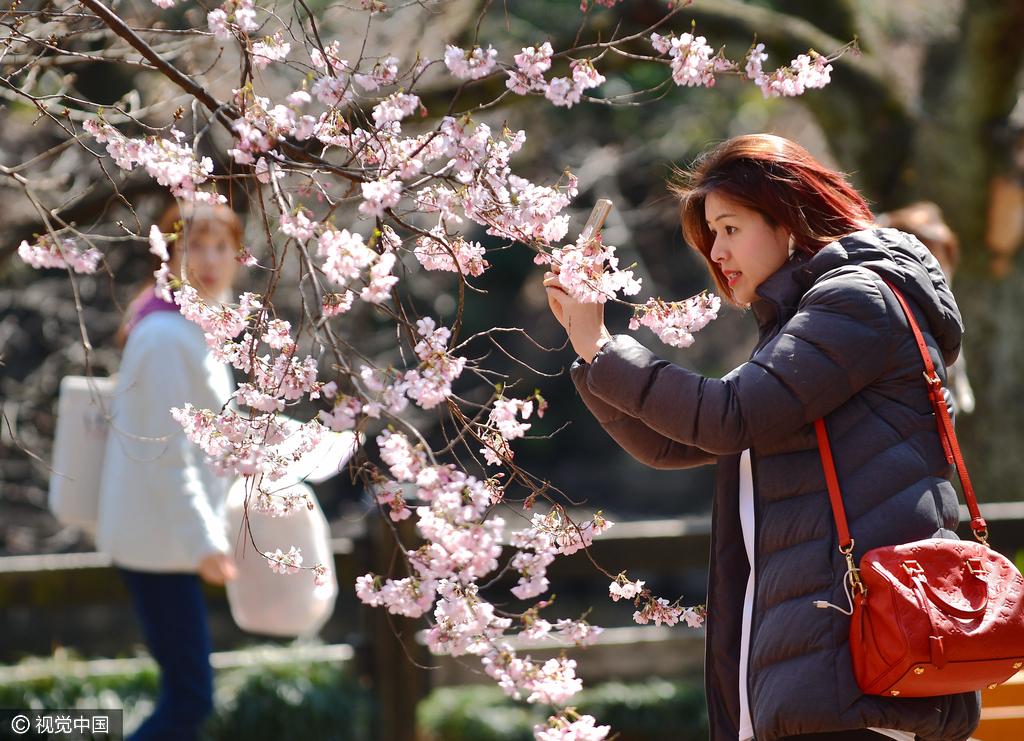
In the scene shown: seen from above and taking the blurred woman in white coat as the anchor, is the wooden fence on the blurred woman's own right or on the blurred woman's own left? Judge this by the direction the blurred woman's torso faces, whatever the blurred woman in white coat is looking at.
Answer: on the blurred woman's own left

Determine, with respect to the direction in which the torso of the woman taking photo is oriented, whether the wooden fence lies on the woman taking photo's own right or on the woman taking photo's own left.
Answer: on the woman taking photo's own right

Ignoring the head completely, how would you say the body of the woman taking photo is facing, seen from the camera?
to the viewer's left

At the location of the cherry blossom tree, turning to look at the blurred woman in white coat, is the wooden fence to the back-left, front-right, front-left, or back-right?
front-right

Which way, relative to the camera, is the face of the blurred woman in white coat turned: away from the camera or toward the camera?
toward the camera

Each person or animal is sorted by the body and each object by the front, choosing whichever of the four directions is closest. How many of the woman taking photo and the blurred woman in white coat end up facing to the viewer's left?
1

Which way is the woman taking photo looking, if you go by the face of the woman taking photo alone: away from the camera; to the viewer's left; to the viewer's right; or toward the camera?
to the viewer's left
